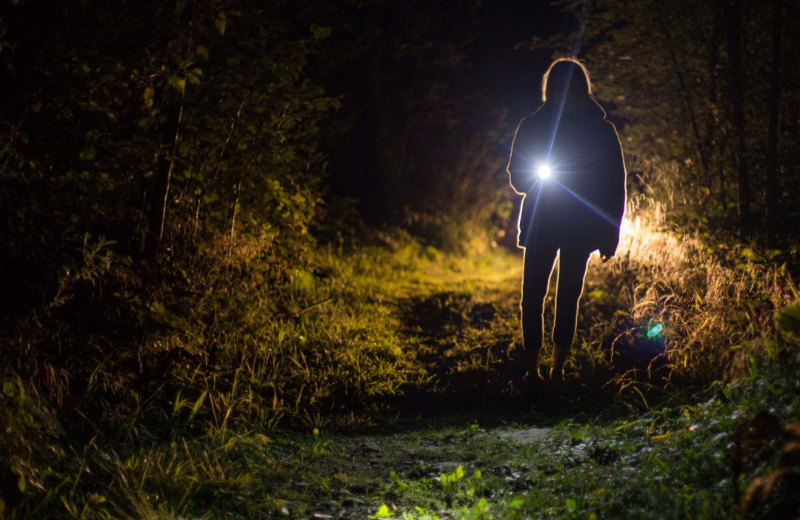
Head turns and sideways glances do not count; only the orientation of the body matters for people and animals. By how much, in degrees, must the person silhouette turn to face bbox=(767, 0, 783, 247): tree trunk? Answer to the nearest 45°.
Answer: approximately 135° to its left

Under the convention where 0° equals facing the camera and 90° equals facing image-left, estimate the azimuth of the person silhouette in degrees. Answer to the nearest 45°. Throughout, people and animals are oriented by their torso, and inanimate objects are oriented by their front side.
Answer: approximately 0°

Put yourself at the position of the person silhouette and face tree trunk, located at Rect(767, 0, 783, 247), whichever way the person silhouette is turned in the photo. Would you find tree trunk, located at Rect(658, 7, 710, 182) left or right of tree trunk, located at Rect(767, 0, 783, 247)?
left

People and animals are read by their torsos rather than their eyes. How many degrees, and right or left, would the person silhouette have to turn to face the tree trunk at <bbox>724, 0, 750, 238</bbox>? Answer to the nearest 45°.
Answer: approximately 135° to its left

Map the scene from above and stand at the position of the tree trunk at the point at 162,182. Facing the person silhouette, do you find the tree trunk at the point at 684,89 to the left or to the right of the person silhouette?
left

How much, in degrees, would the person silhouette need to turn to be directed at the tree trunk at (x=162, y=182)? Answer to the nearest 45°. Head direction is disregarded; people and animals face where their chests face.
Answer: approximately 90° to its right
